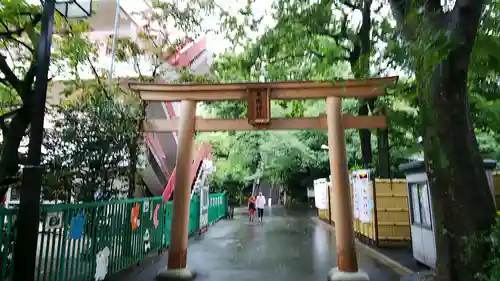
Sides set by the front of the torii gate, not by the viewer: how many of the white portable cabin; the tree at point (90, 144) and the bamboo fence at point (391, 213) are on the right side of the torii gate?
1

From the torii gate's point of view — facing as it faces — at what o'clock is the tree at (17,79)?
The tree is roughly at 2 o'clock from the torii gate.

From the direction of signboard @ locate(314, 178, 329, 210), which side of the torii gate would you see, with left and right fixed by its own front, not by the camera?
back

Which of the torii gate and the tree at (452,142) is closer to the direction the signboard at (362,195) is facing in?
the torii gate

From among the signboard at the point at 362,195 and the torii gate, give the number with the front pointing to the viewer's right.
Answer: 0

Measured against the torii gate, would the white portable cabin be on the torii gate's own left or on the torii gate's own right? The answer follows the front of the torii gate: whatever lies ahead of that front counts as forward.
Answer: on the torii gate's own left

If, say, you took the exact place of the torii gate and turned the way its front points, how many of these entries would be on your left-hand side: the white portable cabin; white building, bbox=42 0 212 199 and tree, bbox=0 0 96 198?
1

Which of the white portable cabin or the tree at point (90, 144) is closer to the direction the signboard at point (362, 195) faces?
the tree

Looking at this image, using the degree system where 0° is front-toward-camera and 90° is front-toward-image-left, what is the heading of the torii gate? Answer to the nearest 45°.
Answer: approximately 0°

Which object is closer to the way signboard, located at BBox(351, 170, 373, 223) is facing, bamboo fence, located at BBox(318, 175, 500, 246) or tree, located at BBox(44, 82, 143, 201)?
the tree

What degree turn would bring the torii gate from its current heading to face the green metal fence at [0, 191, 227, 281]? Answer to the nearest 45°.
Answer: approximately 45° to its right

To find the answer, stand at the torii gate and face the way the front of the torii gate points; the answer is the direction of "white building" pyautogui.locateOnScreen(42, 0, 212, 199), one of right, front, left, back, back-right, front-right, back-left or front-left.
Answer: back-right

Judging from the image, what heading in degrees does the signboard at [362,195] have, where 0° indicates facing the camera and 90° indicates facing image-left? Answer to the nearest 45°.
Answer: approximately 45°

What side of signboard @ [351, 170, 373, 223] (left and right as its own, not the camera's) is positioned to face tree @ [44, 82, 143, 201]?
front
